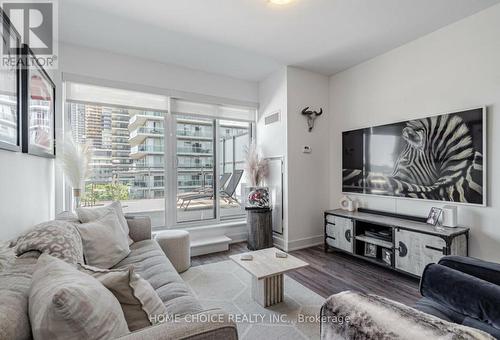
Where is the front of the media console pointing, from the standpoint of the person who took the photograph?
facing the viewer and to the left of the viewer

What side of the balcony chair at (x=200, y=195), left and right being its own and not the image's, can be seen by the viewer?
left

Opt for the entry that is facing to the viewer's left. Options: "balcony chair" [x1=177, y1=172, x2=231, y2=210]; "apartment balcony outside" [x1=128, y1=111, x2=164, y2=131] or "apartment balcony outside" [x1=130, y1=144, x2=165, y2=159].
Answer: the balcony chair

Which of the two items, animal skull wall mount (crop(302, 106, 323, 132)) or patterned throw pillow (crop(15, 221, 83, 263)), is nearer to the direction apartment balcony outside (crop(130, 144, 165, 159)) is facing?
the patterned throw pillow

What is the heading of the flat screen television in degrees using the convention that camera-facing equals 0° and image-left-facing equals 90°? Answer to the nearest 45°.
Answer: approximately 45°

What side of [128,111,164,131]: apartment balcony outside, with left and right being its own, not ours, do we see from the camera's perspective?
front

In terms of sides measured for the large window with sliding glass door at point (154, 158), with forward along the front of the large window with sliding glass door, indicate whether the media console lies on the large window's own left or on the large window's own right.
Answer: on the large window's own left

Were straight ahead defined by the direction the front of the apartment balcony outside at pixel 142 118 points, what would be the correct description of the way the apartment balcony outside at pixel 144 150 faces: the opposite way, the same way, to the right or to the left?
the same way

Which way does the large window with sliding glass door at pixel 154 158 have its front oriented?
toward the camera

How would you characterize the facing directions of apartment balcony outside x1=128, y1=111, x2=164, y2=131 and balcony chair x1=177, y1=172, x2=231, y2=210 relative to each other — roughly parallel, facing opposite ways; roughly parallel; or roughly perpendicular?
roughly perpendicular

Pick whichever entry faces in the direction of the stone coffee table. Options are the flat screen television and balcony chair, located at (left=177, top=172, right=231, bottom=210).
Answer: the flat screen television

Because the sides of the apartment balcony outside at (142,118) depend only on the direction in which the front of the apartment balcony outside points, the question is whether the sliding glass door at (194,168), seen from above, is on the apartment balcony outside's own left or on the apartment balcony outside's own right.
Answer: on the apartment balcony outside's own left

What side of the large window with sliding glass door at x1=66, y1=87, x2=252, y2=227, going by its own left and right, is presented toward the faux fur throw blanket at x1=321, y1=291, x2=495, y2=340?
front

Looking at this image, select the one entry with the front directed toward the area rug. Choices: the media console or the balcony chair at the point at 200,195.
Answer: the media console

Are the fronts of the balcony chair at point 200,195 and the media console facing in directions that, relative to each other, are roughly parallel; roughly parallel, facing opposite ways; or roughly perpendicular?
roughly parallel

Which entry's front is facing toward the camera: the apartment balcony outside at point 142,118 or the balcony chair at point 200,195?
the apartment balcony outside

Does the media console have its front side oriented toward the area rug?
yes

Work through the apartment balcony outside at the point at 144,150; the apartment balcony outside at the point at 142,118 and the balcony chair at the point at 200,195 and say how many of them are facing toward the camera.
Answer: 2

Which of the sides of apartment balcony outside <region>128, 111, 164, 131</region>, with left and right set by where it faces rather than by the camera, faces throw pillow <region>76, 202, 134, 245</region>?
front
